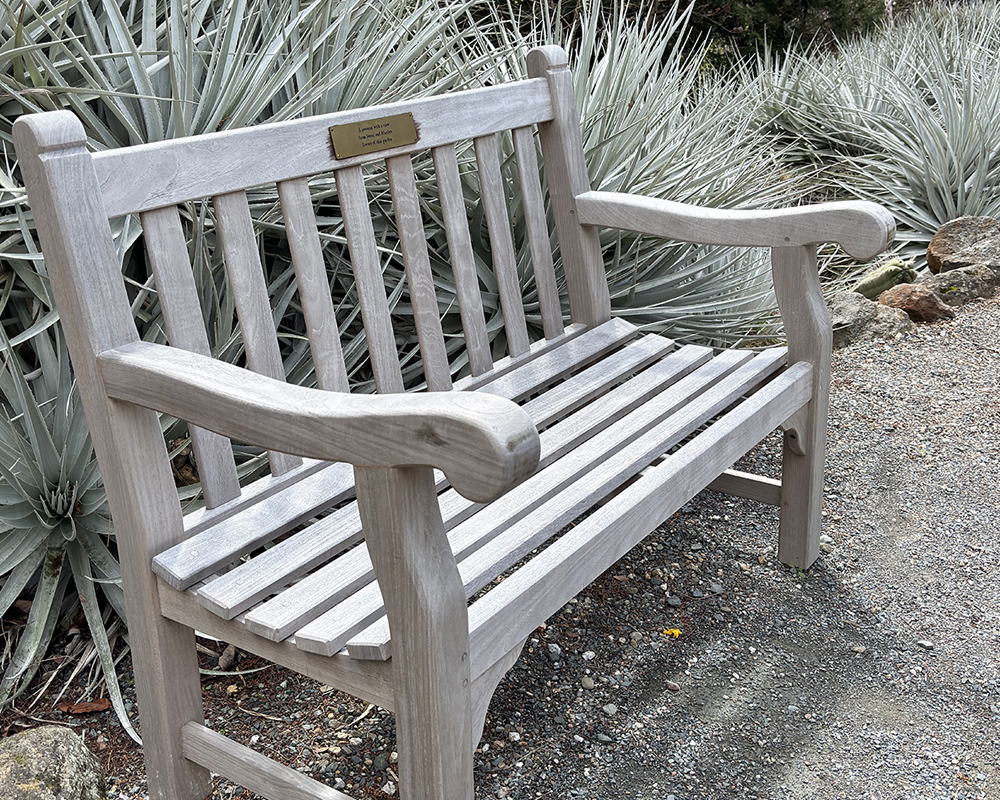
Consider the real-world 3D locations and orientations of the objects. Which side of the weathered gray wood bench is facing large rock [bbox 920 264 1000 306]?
left

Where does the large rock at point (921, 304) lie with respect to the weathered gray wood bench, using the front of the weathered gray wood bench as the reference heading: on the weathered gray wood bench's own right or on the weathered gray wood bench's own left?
on the weathered gray wood bench's own left

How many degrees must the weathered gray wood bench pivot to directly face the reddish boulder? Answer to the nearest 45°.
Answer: approximately 90° to its left

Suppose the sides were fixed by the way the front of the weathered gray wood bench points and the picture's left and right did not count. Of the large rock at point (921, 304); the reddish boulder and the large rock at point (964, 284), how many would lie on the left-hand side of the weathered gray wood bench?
3

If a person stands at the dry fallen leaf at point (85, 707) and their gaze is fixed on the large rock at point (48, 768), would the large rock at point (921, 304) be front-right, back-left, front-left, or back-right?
back-left

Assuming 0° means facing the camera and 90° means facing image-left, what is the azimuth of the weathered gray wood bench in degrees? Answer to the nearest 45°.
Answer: approximately 315°

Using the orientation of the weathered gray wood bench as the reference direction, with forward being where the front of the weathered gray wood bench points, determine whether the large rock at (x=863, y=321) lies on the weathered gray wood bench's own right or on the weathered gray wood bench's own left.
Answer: on the weathered gray wood bench's own left
